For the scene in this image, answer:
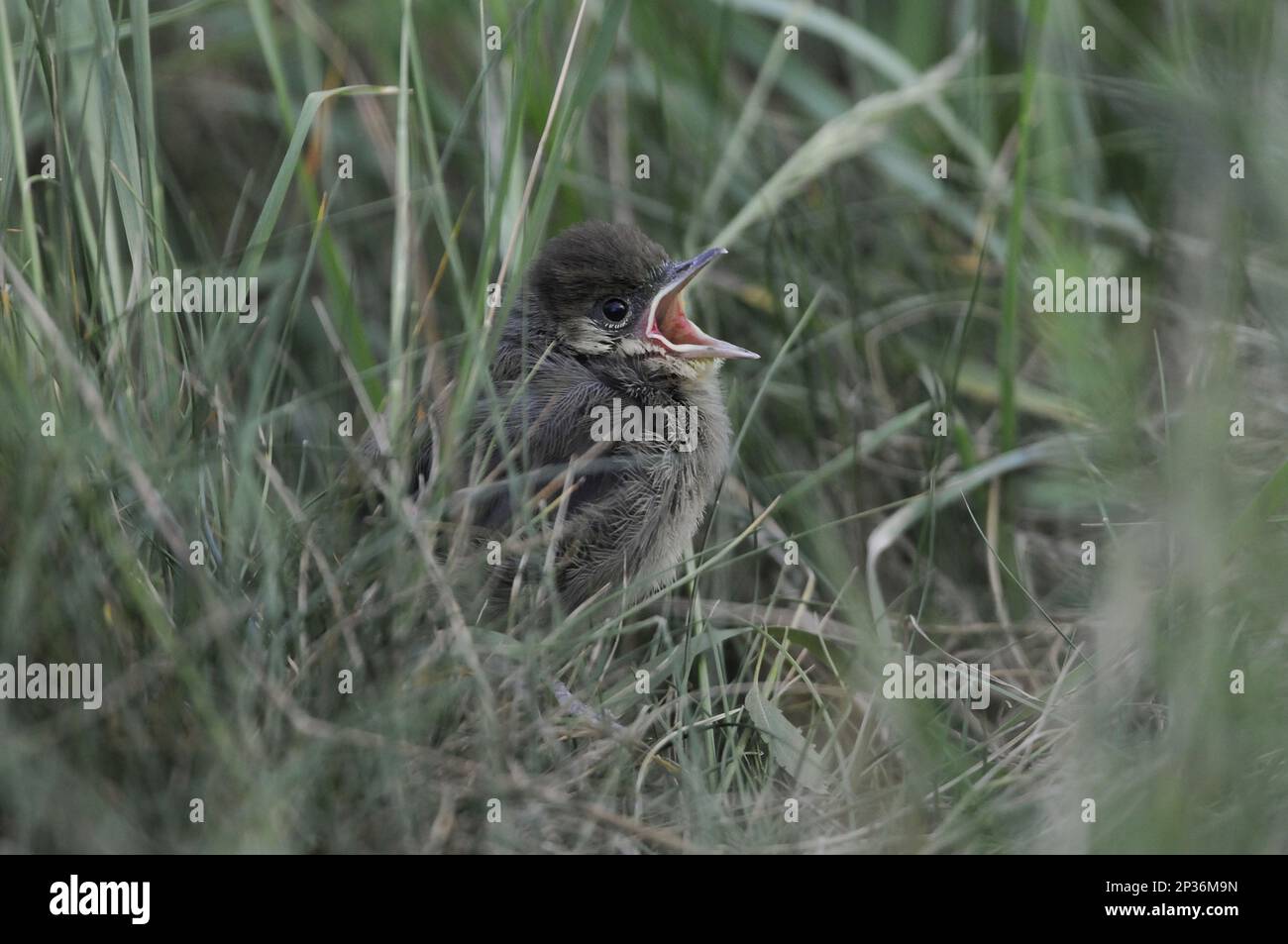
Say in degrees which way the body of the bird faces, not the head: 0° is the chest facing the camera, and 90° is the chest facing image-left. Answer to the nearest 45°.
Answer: approximately 270°
